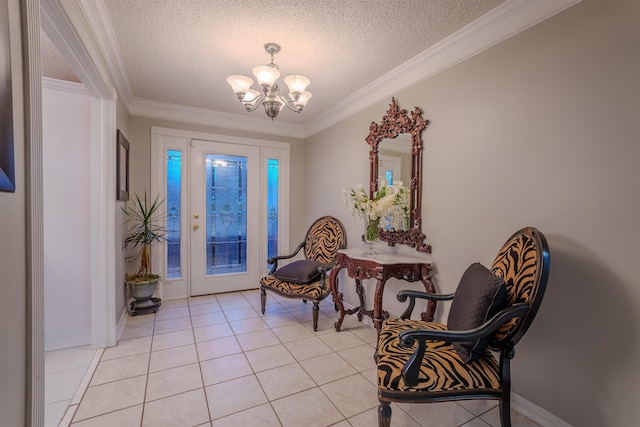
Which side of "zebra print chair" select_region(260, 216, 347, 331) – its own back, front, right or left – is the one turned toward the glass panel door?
right

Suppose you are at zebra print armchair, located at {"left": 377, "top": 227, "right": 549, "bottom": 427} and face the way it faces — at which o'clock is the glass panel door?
The glass panel door is roughly at 1 o'clock from the zebra print armchair.

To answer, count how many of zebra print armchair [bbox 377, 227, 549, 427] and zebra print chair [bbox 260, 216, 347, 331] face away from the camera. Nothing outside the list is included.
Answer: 0

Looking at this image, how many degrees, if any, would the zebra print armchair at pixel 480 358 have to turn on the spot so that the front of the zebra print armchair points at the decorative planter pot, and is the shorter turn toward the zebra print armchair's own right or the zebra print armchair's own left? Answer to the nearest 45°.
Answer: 0° — it already faces it

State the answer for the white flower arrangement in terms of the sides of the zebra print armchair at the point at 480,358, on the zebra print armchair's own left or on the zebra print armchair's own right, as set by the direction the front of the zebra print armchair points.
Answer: on the zebra print armchair's own right

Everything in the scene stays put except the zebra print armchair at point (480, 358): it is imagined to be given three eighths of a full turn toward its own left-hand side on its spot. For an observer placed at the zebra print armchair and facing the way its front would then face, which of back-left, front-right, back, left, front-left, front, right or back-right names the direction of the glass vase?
back

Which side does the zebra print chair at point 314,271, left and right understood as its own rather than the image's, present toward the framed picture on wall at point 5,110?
front

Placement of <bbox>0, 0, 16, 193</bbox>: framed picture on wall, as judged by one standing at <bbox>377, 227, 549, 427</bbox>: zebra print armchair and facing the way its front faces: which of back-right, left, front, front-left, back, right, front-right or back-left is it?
front-left

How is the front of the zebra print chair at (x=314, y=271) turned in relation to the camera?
facing the viewer and to the left of the viewer

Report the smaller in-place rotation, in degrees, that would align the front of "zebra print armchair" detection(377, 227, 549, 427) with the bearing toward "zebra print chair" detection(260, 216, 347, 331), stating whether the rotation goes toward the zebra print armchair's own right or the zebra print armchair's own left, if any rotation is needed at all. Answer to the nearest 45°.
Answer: approximately 45° to the zebra print armchair's own right

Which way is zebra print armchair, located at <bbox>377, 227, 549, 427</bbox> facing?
to the viewer's left

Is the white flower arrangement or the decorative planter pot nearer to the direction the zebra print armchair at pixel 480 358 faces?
the decorative planter pot
